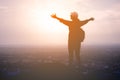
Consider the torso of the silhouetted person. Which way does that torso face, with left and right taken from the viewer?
facing away from the viewer and to the left of the viewer
